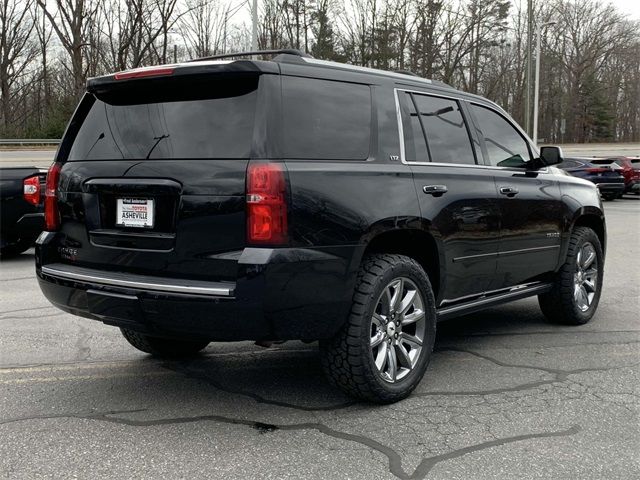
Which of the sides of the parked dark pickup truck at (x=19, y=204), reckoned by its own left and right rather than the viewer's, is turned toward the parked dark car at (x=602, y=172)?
right

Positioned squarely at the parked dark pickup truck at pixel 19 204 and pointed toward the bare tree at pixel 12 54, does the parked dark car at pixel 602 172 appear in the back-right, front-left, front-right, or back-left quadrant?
front-right

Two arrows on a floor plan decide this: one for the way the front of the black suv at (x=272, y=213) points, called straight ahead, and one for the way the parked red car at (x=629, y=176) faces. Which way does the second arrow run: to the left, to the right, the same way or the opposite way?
to the left

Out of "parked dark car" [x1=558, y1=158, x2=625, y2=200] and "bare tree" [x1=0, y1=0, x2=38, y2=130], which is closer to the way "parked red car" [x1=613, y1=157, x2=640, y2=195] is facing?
the bare tree

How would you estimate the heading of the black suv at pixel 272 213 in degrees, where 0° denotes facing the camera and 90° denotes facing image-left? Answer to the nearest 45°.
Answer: approximately 225°

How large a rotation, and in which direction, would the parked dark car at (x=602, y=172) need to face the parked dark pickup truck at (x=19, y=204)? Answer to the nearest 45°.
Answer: approximately 135° to its left

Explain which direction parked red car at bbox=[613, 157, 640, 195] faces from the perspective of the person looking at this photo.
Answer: facing away from the viewer and to the left of the viewer

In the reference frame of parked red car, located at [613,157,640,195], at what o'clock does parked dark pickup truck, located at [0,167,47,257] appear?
parked dark pickup truck, located at [0,167,47,257] is roughly at 8 o'clock from parked red car, located at [613,157,640,195].

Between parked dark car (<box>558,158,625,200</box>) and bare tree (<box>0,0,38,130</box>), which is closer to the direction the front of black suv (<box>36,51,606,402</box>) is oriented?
the parked dark car

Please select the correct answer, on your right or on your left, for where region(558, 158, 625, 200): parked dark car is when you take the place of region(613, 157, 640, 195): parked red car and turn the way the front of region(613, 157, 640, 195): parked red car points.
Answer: on your left

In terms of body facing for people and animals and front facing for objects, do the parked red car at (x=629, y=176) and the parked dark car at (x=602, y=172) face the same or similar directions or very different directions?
same or similar directions

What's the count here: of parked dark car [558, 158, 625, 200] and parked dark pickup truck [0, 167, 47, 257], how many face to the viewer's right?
0

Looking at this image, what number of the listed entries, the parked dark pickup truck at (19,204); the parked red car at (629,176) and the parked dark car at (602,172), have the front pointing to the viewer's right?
0

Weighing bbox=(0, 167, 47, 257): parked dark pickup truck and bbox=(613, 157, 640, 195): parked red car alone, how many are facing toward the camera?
0
